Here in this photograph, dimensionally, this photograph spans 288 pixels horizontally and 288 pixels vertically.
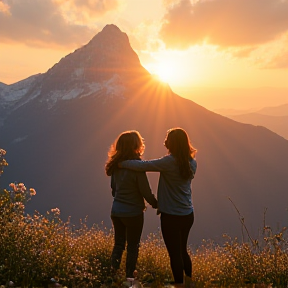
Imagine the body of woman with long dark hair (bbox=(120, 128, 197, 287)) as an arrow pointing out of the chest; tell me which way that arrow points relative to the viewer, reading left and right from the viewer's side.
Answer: facing away from the viewer and to the left of the viewer

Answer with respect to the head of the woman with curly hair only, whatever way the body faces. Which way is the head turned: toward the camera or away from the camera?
away from the camera
